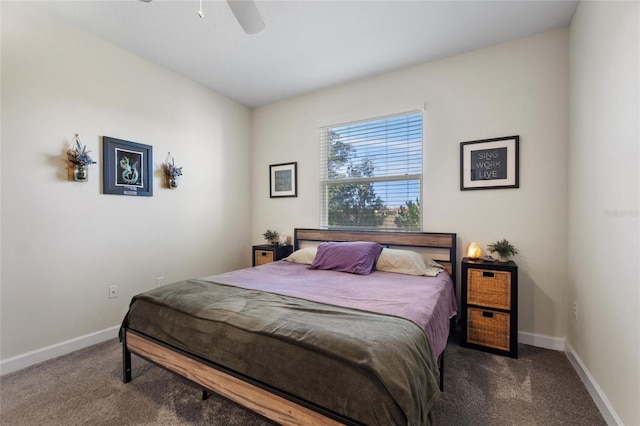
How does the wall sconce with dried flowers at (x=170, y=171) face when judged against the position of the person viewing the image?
facing the viewer and to the right of the viewer

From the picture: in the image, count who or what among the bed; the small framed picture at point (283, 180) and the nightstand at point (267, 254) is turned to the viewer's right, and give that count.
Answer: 0

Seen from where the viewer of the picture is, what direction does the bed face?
facing the viewer and to the left of the viewer

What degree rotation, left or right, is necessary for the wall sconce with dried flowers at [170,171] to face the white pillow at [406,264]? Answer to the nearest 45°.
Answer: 0° — it already faces it

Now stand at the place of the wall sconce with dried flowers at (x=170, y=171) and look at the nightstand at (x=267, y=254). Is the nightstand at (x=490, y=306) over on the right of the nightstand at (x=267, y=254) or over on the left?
right

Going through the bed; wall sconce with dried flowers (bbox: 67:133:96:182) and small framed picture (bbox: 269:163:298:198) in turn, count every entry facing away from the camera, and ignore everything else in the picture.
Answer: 0

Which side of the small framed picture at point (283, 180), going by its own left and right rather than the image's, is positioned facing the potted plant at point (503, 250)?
left

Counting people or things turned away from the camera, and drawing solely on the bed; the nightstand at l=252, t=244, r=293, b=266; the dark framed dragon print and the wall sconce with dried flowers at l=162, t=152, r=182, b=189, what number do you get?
0

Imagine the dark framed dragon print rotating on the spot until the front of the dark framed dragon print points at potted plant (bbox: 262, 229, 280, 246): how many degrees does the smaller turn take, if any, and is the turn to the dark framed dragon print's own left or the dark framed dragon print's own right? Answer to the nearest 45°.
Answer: approximately 45° to the dark framed dragon print's own left

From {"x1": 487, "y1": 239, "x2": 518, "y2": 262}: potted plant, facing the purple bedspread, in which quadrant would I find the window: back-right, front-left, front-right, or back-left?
front-right

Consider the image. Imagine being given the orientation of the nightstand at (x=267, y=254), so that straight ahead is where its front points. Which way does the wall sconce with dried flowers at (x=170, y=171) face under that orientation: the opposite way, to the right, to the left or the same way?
to the left

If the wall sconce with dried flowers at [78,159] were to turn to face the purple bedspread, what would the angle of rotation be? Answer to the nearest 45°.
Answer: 0° — it already faces it

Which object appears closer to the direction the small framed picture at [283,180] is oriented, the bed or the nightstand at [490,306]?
the bed

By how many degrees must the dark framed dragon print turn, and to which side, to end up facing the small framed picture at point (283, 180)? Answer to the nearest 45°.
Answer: approximately 45° to its left

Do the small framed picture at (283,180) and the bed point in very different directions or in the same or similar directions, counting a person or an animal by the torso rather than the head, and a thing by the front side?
same or similar directions
